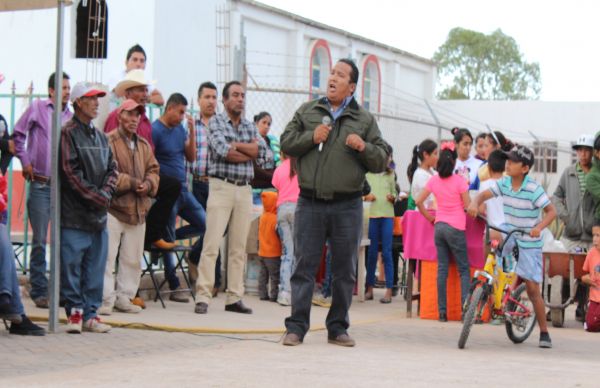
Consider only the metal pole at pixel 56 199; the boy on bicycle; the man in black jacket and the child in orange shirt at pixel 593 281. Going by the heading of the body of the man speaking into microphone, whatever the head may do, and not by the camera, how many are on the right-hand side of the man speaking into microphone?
2

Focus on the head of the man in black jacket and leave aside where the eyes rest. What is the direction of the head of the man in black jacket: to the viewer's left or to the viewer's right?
to the viewer's right

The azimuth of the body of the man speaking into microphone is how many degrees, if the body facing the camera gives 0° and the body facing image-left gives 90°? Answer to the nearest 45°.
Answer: approximately 0°

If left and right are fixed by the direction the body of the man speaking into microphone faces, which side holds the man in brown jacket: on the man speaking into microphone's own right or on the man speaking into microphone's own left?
on the man speaking into microphone's own right

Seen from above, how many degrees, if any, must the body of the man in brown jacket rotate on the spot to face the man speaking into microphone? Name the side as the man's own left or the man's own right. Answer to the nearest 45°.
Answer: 0° — they already face them
